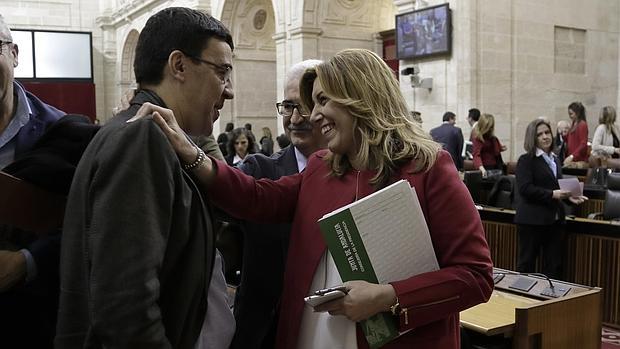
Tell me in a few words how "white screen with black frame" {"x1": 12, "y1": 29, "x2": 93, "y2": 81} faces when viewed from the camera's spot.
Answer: facing the viewer

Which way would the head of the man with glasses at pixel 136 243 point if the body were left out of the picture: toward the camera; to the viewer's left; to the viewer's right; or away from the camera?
to the viewer's right

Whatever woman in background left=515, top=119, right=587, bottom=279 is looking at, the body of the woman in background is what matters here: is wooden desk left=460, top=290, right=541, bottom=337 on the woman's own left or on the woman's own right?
on the woman's own right

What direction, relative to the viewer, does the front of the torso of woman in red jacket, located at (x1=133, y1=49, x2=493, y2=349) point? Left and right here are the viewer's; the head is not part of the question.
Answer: facing the viewer and to the left of the viewer

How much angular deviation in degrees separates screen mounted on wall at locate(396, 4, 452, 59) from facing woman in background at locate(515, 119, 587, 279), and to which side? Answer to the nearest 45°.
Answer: approximately 45° to its left

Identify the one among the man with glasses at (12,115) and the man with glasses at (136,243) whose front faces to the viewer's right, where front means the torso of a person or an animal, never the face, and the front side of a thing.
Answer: the man with glasses at (136,243)

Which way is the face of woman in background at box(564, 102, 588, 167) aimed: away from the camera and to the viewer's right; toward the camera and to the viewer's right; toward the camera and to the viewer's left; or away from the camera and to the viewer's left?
toward the camera and to the viewer's left

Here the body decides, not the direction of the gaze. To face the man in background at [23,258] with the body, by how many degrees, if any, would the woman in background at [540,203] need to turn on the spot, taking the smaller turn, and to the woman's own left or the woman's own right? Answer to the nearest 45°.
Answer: approximately 45° to the woman's own right

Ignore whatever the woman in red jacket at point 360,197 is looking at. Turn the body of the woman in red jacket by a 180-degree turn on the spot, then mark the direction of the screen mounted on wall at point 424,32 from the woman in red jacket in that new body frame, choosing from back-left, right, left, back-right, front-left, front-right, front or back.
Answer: front-left

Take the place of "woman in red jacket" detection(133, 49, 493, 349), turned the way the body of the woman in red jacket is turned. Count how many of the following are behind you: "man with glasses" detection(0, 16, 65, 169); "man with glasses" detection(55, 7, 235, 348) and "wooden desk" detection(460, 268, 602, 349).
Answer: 1

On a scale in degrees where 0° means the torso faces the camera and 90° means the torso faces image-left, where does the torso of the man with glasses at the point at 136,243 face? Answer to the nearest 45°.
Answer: approximately 270°
